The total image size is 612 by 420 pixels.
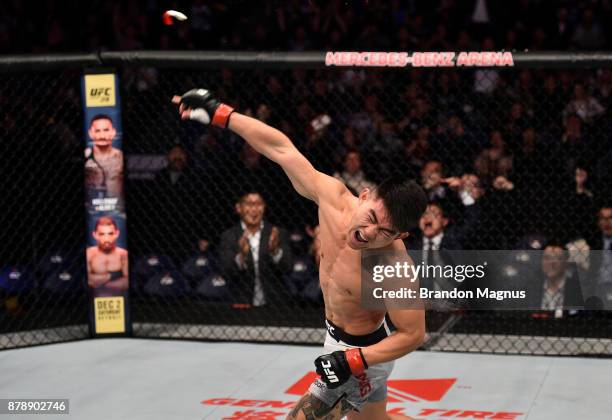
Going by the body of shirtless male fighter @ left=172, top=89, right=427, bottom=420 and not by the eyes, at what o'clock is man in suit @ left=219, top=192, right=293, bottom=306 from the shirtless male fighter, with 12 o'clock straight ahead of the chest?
The man in suit is roughly at 4 o'clock from the shirtless male fighter.

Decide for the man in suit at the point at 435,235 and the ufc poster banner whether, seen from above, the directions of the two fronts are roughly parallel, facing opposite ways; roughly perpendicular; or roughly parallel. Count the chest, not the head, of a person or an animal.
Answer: roughly parallel

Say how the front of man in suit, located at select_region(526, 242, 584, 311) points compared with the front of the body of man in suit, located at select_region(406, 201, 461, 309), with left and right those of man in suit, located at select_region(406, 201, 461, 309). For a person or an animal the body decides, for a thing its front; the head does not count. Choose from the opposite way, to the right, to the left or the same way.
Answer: the same way

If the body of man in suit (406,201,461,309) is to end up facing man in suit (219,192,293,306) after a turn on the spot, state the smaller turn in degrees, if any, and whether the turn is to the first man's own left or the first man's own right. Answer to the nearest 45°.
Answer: approximately 90° to the first man's own right

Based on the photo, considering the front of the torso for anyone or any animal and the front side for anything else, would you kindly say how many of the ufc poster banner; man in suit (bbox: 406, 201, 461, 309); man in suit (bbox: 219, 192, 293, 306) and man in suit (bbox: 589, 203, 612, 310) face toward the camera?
4

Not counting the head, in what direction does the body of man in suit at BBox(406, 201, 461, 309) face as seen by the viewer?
toward the camera

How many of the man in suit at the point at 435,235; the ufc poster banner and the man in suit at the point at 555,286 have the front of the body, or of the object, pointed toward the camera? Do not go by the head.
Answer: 3

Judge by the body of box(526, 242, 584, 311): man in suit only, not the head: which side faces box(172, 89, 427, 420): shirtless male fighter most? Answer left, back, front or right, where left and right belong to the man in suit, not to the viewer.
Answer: front

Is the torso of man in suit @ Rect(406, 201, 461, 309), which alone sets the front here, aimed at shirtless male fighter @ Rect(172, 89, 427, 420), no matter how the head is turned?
yes

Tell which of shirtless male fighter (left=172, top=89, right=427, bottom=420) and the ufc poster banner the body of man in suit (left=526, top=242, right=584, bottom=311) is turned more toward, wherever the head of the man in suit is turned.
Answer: the shirtless male fighter

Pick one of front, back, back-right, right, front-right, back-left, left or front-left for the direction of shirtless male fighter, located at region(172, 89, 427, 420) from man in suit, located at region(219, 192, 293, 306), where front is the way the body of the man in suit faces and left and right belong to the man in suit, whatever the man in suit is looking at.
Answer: front

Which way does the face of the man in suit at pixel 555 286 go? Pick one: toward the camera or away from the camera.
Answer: toward the camera

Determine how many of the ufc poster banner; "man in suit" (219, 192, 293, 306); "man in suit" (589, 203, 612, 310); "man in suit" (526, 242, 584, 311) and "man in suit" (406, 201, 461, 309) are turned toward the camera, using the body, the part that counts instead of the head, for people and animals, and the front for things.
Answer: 5

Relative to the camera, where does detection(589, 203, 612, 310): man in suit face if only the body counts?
toward the camera

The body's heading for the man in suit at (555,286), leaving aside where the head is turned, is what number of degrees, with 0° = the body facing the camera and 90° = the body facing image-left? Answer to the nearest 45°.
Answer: approximately 0°
